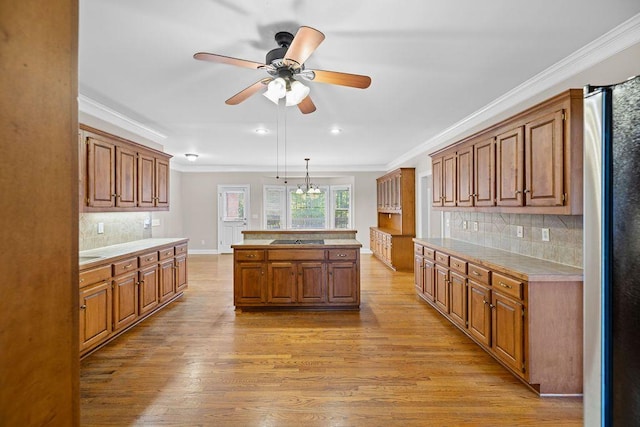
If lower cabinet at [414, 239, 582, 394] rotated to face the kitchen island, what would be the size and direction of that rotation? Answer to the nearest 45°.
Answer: approximately 45° to its right

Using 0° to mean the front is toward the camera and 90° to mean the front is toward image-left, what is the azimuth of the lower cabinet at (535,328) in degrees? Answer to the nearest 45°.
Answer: approximately 45°

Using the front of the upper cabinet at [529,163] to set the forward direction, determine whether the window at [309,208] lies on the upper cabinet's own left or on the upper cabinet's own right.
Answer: on the upper cabinet's own right

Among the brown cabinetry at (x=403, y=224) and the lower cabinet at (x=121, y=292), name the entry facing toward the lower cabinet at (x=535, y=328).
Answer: the lower cabinet at (x=121, y=292)

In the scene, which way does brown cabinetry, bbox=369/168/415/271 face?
to the viewer's left

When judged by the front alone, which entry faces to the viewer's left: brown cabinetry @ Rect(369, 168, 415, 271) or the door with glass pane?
the brown cabinetry

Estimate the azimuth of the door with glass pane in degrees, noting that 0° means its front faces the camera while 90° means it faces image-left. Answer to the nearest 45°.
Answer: approximately 0°

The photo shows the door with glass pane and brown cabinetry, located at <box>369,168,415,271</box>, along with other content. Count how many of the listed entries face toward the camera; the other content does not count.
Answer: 1

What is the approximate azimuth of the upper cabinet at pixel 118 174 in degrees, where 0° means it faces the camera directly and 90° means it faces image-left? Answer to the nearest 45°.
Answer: approximately 315°

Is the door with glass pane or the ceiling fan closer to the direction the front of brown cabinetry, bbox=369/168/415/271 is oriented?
the door with glass pane

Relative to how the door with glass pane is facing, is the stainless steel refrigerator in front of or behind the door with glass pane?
in front

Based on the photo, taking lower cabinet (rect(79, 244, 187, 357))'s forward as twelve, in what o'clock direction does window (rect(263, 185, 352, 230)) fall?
The window is roughly at 9 o'clock from the lower cabinet.

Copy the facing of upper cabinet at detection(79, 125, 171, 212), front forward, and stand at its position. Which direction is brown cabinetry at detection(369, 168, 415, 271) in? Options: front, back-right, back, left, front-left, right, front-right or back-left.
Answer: front-left

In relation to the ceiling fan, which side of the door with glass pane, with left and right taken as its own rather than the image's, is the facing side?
front
